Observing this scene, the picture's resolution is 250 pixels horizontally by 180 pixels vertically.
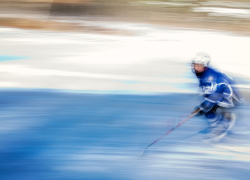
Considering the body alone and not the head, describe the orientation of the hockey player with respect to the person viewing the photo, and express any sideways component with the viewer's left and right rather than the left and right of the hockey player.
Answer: facing the viewer and to the left of the viewer

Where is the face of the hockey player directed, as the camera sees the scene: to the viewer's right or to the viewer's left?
to the viewer's left
